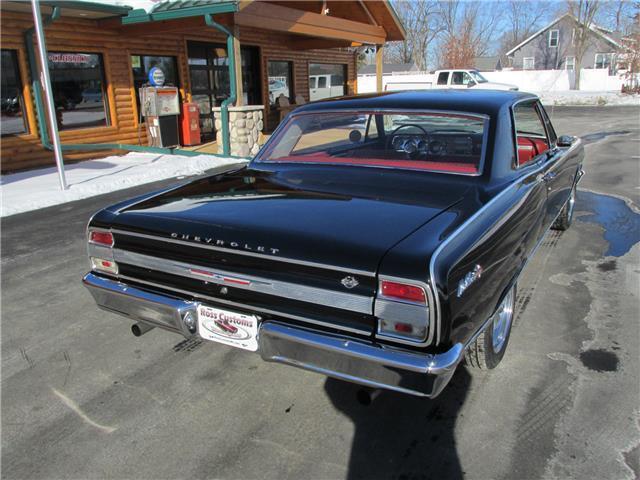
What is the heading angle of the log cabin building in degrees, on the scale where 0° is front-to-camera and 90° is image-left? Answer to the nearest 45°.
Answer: approximately 315°

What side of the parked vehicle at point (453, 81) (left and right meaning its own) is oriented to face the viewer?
right

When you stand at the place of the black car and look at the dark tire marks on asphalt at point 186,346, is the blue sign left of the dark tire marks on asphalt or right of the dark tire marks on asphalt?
right

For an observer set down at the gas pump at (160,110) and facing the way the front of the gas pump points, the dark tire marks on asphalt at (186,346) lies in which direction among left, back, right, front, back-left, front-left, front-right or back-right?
front-right

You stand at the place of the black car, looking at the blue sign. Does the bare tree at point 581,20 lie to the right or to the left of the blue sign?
right

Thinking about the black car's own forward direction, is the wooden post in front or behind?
in front

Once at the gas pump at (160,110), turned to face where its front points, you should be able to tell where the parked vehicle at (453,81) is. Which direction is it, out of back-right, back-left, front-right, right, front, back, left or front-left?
left

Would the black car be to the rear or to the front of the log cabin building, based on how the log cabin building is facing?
to the front

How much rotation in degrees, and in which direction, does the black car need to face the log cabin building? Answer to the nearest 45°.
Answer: approximately 90° to its left

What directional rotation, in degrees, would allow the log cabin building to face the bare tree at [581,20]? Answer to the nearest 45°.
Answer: approximately 90° to its left

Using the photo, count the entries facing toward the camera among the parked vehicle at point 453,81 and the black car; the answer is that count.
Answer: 0

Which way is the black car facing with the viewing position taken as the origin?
facing away from the viewer and to the right of the viewer

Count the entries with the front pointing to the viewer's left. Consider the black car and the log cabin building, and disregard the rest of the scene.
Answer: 0
